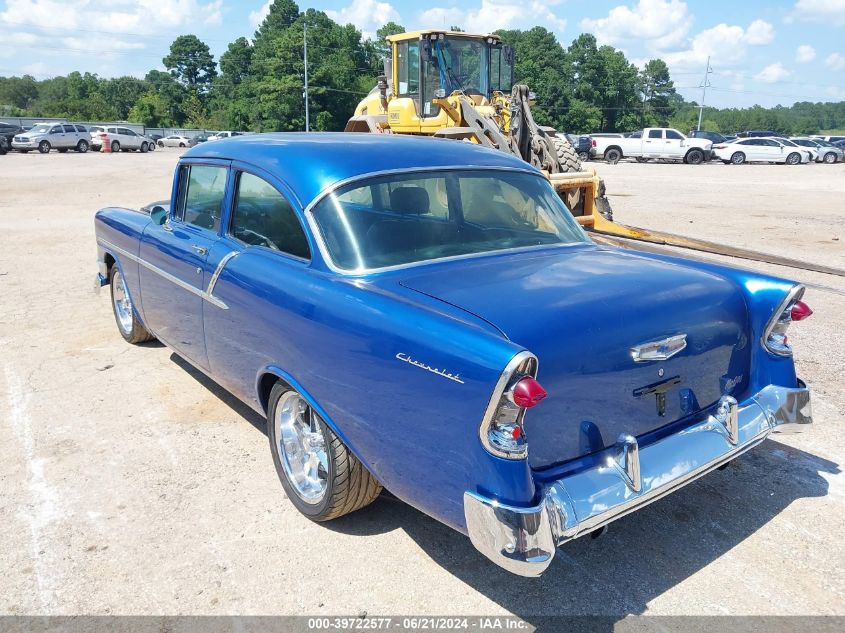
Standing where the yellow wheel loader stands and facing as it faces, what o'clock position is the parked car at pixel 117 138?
The parked car is roughly at 6 o'clock from the yellow wheel loader.

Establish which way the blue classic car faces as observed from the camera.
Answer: facing away from the viewer and to the left of the viewer

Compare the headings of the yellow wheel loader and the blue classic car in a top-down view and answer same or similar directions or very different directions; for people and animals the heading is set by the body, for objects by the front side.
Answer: very different directions

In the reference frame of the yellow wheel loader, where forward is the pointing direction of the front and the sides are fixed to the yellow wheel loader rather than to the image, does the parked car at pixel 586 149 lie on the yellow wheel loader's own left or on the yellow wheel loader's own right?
on the yellow wheel loader's own left

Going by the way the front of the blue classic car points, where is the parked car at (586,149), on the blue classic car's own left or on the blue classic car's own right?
on the blue classic car's own right

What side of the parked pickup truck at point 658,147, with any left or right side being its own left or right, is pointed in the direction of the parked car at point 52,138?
back

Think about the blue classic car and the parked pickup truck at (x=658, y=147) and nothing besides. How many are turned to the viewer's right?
1

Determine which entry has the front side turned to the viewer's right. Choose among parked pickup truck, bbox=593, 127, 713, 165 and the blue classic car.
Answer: the parked pickup truck

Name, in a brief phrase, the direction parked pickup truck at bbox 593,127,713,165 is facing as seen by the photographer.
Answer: facing to the right of the viewer

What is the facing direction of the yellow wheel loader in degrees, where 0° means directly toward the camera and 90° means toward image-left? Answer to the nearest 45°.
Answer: approximately 315°

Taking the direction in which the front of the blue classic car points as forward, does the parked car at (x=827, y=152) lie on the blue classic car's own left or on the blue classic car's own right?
on the blue classic car's own right

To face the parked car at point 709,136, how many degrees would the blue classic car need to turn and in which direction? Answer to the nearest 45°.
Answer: approximately 45° to its right

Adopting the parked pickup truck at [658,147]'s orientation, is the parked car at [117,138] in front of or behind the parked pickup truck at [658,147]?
behind

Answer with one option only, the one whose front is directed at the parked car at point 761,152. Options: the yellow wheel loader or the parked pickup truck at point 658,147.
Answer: the parked pickup truck at point 658,147
